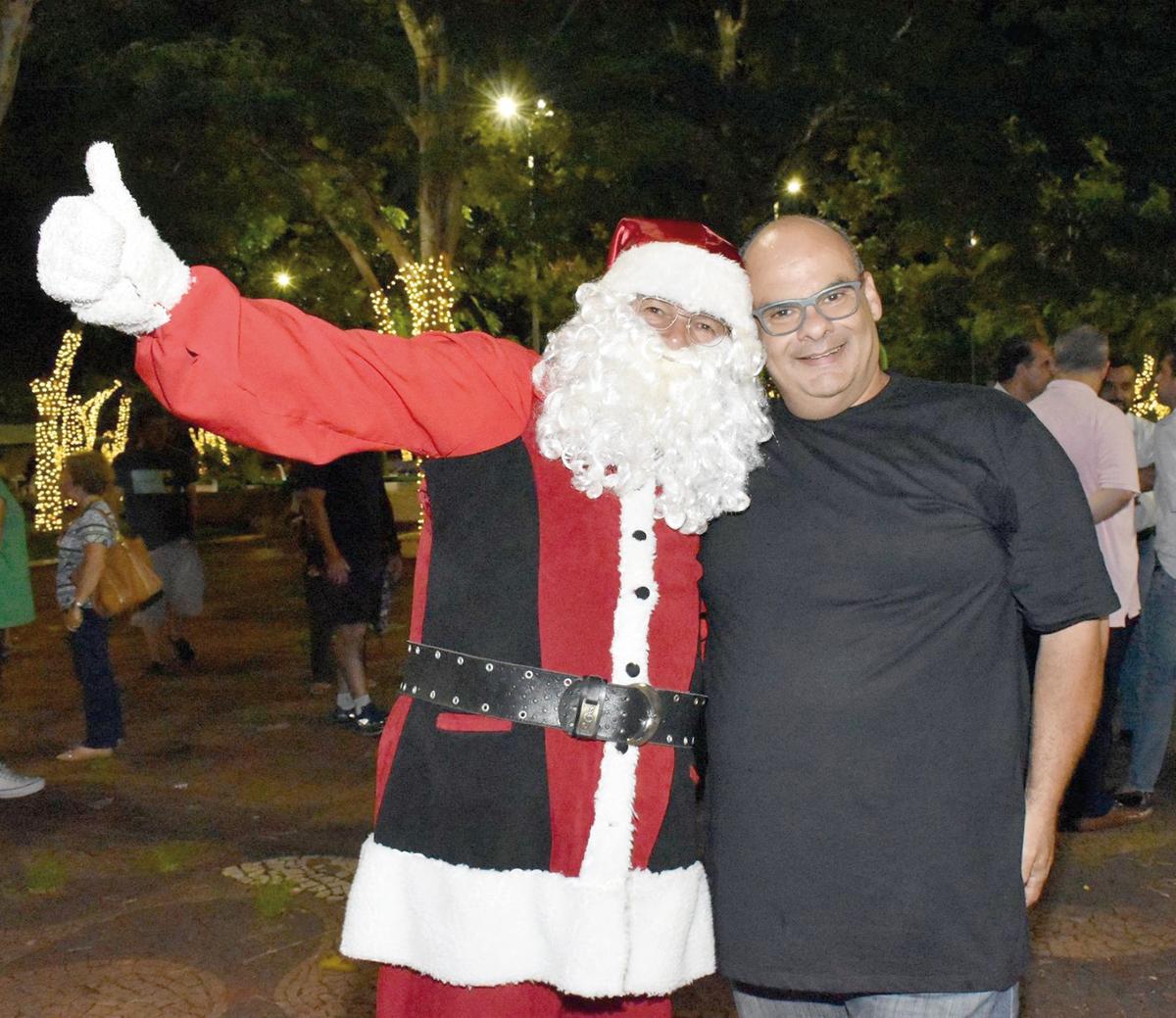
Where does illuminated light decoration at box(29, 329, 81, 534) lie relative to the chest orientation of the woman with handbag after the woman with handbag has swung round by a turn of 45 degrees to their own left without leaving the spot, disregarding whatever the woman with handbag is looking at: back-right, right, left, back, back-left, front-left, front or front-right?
back-right

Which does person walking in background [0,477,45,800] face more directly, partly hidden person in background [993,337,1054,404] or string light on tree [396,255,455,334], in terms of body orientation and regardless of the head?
the partly hidden person in background

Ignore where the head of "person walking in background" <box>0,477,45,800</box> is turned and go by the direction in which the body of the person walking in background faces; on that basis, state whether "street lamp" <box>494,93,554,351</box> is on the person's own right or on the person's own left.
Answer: on the person's own left

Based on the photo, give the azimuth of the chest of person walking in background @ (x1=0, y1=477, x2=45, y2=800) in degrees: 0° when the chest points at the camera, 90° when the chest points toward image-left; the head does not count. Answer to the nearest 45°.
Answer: approximately 270°

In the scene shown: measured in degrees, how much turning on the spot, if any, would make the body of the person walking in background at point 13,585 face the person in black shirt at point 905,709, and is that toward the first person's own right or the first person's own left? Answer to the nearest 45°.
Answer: approximately 90° to the first person's own right

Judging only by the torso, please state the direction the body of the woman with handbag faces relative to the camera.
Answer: to the viewer's left
